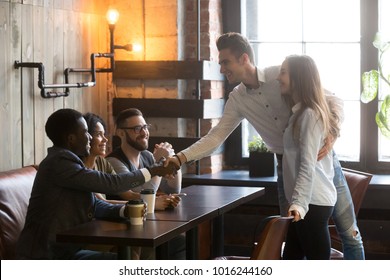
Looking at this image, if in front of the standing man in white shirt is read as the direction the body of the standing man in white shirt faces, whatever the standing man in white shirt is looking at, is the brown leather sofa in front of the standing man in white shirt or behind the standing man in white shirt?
in front

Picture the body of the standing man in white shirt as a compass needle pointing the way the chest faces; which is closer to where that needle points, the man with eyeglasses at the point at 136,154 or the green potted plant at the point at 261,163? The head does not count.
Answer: the man with eyeglasses

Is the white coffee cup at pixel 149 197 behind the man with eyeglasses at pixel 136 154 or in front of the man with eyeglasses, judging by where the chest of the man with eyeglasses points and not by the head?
in front

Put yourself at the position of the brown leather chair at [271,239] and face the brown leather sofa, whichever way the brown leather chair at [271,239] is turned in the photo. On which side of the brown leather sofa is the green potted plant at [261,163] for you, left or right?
right

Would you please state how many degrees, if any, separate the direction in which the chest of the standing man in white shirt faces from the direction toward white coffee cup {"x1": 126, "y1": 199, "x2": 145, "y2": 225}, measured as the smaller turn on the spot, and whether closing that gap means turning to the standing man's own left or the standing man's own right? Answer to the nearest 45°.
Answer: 0° — they already face it

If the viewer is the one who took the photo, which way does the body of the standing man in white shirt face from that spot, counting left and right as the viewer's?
facing the viewer and to the left of the viewer

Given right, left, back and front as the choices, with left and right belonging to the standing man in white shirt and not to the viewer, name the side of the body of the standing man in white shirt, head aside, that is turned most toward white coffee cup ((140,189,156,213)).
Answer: front

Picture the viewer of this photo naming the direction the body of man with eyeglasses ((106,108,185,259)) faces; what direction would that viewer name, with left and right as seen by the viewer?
facing the viewer and to the right of the viewer

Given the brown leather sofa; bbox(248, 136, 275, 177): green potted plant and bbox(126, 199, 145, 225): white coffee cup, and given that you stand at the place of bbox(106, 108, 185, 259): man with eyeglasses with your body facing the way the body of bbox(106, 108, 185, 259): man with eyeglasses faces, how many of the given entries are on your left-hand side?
1

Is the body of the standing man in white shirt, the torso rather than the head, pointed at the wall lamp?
no

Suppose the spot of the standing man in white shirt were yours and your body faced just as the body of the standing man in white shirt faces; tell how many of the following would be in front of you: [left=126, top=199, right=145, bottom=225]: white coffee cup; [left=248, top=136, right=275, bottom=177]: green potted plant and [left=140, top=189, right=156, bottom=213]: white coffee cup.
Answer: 2

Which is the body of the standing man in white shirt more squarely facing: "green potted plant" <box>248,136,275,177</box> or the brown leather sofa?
the brown leather sofa

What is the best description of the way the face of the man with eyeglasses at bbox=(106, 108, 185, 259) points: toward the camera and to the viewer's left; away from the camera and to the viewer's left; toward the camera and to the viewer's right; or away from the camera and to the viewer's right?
toward the camera and to the viewer's right

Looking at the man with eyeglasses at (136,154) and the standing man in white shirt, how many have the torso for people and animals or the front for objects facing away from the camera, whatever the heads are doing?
0

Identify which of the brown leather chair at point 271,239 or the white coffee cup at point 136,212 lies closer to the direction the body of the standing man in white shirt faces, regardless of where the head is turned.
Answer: the white coffee cup

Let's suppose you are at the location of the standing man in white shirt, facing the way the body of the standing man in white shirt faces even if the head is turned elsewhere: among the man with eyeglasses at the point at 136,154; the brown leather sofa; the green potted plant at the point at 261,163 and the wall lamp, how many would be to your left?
0

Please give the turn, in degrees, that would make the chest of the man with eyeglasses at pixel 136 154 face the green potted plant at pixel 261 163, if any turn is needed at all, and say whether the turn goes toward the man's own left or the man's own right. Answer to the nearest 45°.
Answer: approximately 90° to the man's own left

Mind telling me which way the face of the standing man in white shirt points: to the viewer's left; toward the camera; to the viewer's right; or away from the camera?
to the viewer's left
